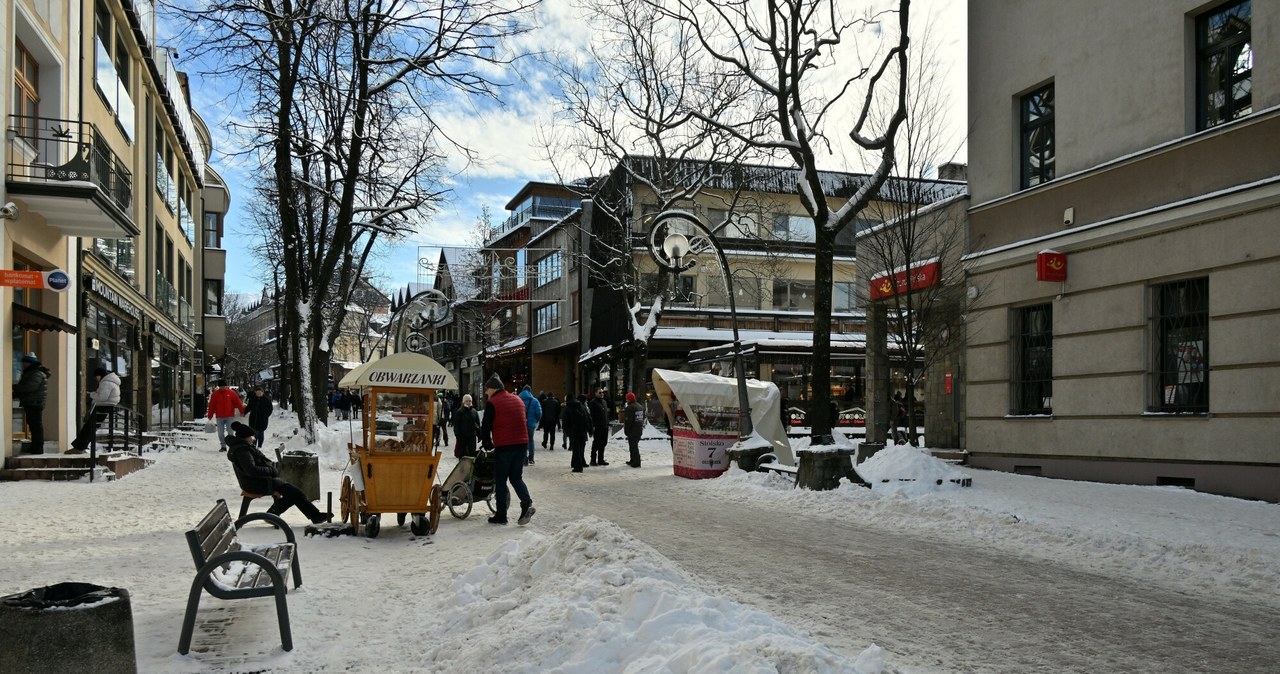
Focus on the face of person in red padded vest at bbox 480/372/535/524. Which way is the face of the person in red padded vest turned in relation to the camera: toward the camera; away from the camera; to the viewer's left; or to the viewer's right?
to the viewer's left

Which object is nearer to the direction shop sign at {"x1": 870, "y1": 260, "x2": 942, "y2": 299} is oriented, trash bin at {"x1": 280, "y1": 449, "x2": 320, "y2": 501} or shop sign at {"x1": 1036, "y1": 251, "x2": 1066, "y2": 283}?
the trash bin

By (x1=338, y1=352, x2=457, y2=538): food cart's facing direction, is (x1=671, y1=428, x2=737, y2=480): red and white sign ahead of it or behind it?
behind

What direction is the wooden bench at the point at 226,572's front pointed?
to the viewer's right

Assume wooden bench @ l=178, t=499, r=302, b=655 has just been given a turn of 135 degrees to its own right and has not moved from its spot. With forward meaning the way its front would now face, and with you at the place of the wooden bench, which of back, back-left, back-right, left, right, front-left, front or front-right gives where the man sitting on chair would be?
back-right

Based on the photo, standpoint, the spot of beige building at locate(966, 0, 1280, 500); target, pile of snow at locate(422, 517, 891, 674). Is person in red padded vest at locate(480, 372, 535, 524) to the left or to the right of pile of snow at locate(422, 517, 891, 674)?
right

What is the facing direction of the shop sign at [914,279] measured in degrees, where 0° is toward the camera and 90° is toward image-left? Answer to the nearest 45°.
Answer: approximately 45°

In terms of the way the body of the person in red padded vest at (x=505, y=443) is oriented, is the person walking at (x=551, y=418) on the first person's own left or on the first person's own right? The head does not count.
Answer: on the first person's own right

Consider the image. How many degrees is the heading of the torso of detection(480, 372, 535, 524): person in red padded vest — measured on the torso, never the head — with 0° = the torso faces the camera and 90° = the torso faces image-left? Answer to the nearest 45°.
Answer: approximately 135°
